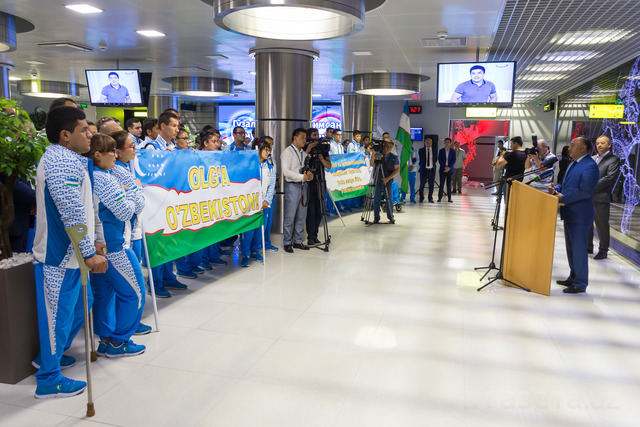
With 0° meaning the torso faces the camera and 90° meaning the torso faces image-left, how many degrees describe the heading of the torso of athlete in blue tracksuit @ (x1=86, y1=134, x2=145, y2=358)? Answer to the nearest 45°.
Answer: approximately 270°

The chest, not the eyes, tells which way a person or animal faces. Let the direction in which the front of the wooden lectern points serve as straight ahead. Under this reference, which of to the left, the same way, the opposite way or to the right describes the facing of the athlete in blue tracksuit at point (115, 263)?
the opposite way

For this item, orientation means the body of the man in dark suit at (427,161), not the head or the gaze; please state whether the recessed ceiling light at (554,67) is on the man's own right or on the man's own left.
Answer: on the man's own left

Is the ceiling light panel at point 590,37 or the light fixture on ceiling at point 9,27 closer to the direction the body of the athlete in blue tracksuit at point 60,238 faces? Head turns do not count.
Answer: the ceiling light panel

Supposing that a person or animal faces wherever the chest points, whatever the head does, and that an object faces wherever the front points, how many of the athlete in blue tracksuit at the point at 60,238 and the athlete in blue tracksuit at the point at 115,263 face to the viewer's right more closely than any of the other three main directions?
2

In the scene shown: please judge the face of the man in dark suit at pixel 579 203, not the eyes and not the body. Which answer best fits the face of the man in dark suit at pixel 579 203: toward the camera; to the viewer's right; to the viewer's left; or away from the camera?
to the viewer's left

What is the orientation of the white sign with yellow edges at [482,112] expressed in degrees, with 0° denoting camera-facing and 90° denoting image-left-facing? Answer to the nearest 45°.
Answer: approximately 0°

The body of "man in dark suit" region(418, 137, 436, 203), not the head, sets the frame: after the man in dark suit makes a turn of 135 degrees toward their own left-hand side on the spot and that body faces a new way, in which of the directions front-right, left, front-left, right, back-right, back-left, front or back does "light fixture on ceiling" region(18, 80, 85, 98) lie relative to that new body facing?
back-left

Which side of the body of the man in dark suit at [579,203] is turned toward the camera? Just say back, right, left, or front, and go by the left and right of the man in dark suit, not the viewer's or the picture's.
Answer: left

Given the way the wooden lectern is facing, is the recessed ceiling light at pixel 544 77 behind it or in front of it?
behind

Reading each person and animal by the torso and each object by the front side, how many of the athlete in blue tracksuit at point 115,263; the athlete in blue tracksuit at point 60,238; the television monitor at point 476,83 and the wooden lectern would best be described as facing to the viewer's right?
2

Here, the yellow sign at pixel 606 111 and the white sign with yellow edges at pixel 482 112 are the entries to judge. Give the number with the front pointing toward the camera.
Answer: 2
